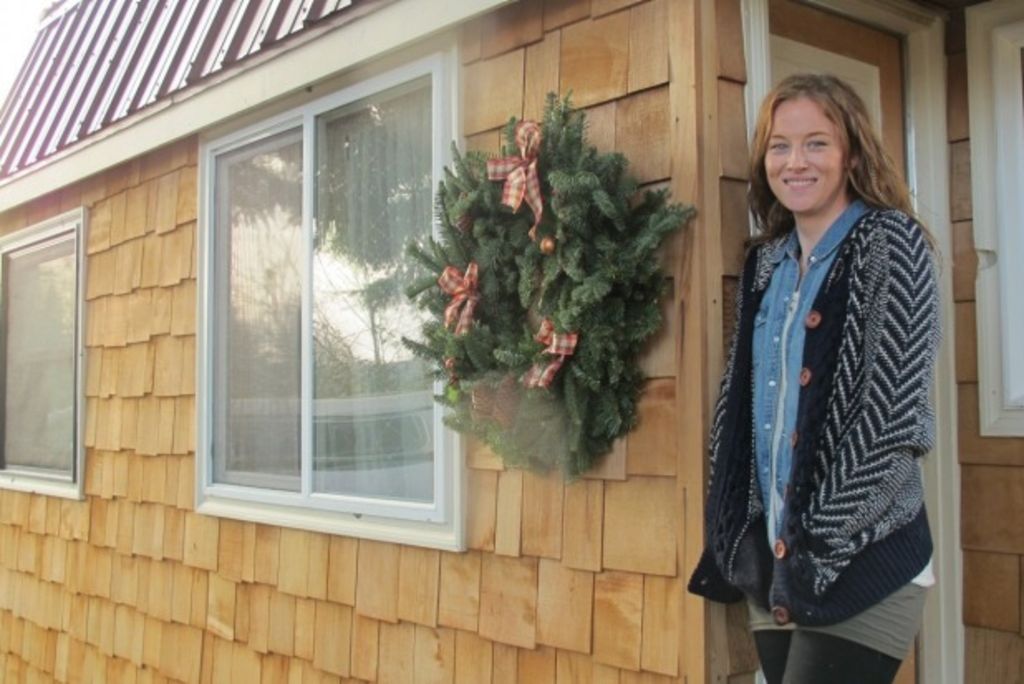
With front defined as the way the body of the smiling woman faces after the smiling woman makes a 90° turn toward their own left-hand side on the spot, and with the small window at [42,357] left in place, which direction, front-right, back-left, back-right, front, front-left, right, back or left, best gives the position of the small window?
back

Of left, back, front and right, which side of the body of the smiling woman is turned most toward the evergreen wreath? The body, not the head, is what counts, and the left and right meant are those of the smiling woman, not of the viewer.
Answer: right

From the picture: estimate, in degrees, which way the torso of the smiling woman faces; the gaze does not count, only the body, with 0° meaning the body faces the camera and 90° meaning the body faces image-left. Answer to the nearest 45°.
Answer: approximately 45°
